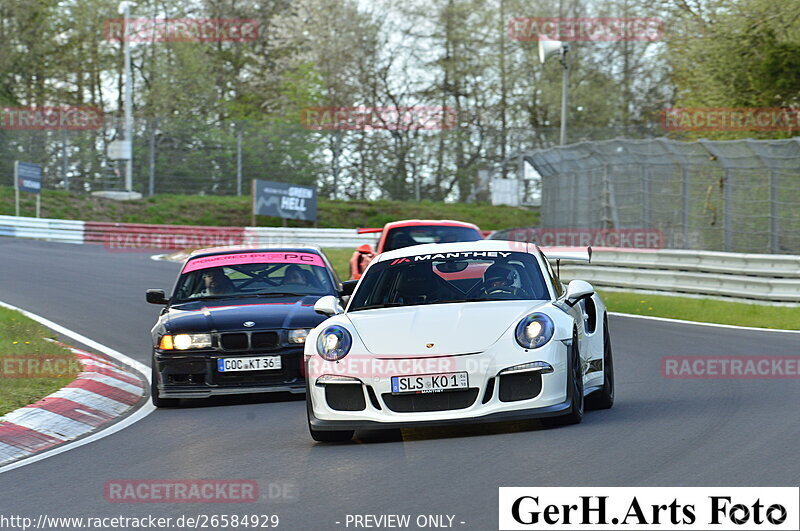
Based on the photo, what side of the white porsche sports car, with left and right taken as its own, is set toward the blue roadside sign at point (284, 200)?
back

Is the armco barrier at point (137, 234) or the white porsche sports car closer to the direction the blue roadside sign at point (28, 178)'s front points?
the white porsche sports car

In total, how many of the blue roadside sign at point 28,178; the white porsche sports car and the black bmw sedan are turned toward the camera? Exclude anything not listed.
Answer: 3

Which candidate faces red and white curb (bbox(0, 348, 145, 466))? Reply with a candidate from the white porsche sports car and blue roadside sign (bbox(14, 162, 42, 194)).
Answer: the blue roadside sign

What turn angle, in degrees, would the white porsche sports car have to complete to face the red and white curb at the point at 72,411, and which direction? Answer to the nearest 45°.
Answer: approximately 135° to its right

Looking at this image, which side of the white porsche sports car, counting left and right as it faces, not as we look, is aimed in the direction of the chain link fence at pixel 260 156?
back

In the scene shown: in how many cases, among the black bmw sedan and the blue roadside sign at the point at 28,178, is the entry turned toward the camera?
2

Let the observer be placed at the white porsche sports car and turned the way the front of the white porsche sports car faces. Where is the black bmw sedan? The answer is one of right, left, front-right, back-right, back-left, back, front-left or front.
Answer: back-right

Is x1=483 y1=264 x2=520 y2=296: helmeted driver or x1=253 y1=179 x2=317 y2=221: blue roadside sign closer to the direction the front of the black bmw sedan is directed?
the helmeted driver

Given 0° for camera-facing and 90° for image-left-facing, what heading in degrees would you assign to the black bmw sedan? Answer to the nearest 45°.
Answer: approximately 0°

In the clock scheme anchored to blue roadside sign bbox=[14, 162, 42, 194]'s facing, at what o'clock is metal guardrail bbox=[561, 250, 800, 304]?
The metal guardrail is roughly at 11 o'clock from the blue roadside sign.

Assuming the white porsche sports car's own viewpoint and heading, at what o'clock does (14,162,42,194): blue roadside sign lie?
The blue roadside sign is roughly at 5 o'clock from the white porsche sports car.

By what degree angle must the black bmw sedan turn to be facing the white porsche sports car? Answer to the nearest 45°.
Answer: approximately 45° to its left

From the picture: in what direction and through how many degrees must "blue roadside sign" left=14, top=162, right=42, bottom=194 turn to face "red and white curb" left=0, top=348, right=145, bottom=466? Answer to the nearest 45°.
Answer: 0° — it already faces it
